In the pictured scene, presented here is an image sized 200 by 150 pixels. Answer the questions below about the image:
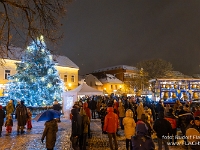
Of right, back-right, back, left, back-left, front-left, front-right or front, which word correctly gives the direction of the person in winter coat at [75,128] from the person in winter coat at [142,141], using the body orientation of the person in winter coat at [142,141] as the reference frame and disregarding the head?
front-left

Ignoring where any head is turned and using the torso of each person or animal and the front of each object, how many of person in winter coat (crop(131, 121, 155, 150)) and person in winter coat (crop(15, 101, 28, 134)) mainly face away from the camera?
2

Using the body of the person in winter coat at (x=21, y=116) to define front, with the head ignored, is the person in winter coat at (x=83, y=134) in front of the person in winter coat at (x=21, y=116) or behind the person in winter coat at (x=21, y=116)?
behind

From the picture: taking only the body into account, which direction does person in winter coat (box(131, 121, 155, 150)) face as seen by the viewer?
away from the camera

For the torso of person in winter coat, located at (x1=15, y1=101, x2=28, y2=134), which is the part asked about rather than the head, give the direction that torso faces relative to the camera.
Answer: away from the camera

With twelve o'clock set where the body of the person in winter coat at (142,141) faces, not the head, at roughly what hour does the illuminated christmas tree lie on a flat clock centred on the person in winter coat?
The illuminated christmas tree is roughly at 11 o'clock from the person in winter coat.
